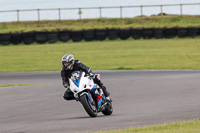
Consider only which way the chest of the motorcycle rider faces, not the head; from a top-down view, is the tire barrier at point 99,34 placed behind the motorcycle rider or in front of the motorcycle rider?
behind
